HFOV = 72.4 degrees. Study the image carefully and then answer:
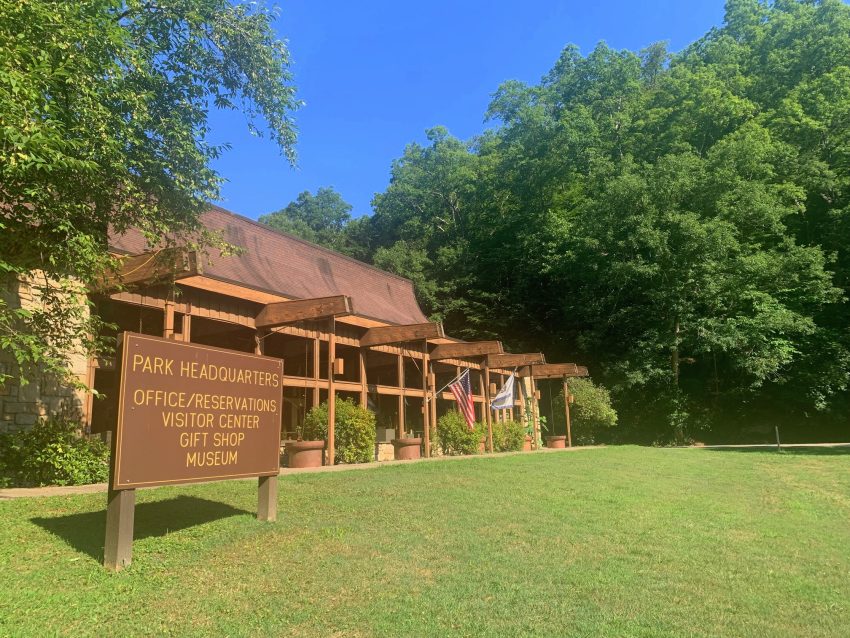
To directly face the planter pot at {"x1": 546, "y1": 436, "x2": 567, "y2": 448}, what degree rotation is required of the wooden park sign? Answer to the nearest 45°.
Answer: approximately 90° to its left

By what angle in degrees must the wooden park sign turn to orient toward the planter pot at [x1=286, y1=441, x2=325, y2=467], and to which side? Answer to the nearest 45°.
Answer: approximately 135° to its left

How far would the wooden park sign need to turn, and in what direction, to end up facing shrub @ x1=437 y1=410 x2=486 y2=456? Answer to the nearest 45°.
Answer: approximately 90° to its left

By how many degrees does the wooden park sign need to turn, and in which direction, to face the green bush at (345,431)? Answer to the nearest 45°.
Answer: approximately 90° to its left

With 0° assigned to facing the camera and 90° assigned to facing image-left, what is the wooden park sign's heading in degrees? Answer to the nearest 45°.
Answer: approximately 315°

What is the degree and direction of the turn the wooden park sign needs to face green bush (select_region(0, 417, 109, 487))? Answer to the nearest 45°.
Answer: approximately 180°

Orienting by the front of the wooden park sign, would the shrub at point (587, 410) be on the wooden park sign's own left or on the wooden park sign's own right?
on the wooden park sign's own left

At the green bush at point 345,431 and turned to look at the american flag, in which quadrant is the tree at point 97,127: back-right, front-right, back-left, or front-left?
back-right
